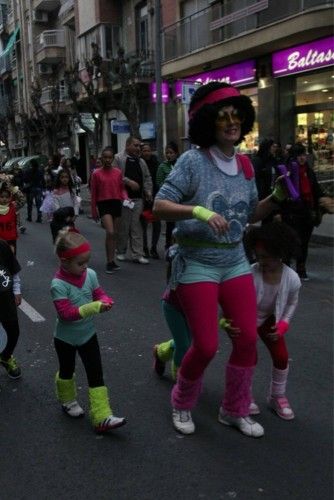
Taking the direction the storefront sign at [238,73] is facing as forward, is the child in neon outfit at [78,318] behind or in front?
in front

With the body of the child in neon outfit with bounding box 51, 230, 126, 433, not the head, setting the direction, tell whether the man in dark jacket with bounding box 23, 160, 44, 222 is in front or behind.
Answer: behind

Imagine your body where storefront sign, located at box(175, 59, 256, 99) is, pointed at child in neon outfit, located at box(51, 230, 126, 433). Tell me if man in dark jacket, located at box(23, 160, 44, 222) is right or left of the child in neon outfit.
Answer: right

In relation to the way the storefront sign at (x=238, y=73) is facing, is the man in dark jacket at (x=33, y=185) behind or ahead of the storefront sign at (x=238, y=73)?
ahead

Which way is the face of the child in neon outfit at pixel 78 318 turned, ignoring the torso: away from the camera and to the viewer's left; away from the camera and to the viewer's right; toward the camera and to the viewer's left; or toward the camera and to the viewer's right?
toward the camera and to the viewer's right

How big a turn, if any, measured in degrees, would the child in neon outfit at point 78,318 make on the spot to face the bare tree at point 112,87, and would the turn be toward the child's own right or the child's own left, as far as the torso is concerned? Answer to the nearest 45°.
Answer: approximately 135° to the child's own left
